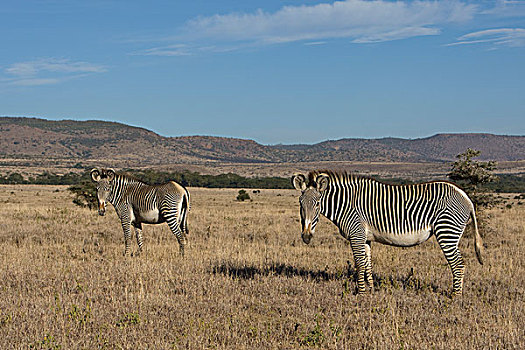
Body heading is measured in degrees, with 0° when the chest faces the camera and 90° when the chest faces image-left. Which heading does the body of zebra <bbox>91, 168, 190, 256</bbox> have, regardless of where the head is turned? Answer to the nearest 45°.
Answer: approximately 90°

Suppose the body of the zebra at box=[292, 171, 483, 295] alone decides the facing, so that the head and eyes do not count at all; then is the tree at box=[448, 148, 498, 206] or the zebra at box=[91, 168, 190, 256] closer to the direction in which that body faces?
the zebra

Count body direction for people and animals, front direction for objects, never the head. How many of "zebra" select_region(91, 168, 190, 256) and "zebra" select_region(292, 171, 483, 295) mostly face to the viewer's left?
2

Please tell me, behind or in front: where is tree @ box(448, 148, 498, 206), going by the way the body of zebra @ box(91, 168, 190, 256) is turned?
behind

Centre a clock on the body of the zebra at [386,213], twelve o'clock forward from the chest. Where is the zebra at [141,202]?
the zebra at [141,202] is roughly at 1 o'clock from the zebra at [386,213].

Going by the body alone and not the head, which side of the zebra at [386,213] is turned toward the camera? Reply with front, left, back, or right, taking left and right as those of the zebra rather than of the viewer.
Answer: left

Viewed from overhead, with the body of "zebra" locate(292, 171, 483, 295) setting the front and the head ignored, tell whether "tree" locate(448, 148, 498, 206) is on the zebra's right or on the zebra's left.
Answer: on the zebra's right
